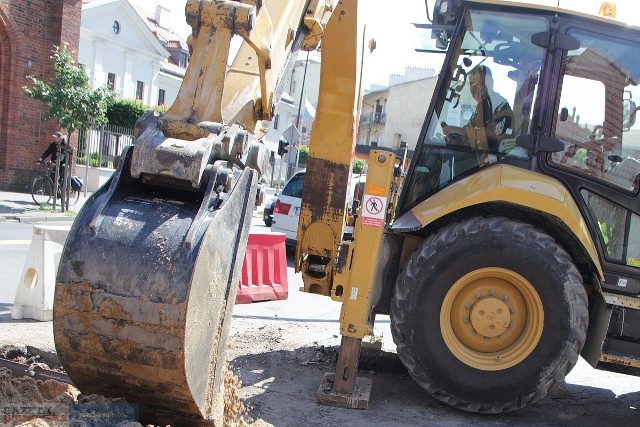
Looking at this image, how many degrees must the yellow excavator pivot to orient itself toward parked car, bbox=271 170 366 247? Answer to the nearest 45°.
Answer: approximately 90° to its left

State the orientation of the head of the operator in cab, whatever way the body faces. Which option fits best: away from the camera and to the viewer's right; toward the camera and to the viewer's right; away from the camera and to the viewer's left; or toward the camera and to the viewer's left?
toward the camera and to the viewer's left

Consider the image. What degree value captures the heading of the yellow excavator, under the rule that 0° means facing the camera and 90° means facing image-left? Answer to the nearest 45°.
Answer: approximately 270°

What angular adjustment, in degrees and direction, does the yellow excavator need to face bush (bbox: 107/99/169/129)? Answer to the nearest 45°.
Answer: approximately 135° to its left

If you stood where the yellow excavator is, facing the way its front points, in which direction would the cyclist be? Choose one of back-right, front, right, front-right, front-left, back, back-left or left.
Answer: back-left

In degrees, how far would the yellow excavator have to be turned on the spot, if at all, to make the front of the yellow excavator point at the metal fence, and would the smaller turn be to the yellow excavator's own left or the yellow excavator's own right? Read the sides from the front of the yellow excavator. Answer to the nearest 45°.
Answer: approximately 135° to the yellow excavator's own left

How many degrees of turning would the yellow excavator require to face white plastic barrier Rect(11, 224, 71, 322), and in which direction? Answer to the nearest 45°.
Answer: approximately 180°

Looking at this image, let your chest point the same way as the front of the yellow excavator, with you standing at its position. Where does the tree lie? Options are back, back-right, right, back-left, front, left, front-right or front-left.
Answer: back-left
